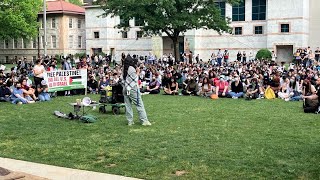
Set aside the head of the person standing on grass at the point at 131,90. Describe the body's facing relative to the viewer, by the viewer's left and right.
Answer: facing away from the viewer and to the right of the viewer

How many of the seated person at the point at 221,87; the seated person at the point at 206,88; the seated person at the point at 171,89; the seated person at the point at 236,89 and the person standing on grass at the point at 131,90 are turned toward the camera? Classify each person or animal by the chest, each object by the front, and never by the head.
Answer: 4

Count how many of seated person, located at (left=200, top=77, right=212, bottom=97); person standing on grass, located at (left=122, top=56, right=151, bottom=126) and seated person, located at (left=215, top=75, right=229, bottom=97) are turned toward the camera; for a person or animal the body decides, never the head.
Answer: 2

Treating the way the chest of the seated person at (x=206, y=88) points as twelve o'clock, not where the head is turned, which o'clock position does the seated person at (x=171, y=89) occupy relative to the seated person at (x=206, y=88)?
the seated person at (x=171, y=89) is roughly at 4 o'clock from the seated person at (x=206, y=88).

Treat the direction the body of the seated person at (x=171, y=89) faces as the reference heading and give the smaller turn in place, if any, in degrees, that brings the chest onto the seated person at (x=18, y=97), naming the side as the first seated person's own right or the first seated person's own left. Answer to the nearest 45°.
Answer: approximately 45° to the first seated person's own right

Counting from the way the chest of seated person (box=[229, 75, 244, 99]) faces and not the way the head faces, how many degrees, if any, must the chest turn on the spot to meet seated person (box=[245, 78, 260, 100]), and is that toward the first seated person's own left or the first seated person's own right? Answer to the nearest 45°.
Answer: approximately 45° to the first seated person's own left
